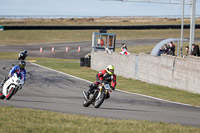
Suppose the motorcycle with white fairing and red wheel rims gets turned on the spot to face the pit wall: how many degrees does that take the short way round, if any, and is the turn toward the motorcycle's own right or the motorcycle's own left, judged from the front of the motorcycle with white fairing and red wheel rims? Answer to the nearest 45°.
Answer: approximately 90° to the motorcycle's own left
